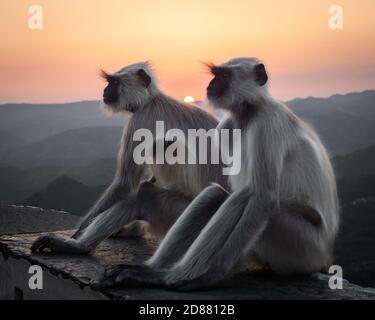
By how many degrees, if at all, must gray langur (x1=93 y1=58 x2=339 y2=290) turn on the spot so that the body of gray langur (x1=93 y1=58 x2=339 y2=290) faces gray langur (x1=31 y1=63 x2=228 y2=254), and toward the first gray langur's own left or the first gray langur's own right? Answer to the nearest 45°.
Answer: approximately 45° to the first gray langur's own right

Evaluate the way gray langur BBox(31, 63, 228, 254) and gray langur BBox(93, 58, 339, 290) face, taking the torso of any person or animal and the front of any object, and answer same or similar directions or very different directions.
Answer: same or similar directions

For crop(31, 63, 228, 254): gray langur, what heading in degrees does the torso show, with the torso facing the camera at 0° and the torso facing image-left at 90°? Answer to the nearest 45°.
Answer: approximately 90°

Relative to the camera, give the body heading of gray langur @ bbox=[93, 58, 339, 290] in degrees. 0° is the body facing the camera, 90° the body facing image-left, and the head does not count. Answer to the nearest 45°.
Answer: approximately 90°

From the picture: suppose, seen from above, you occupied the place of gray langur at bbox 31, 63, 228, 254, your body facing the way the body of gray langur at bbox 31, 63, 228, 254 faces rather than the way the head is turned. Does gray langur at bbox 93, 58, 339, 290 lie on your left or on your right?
on your left

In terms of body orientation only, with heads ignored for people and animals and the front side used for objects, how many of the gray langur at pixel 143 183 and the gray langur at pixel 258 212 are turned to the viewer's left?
2
